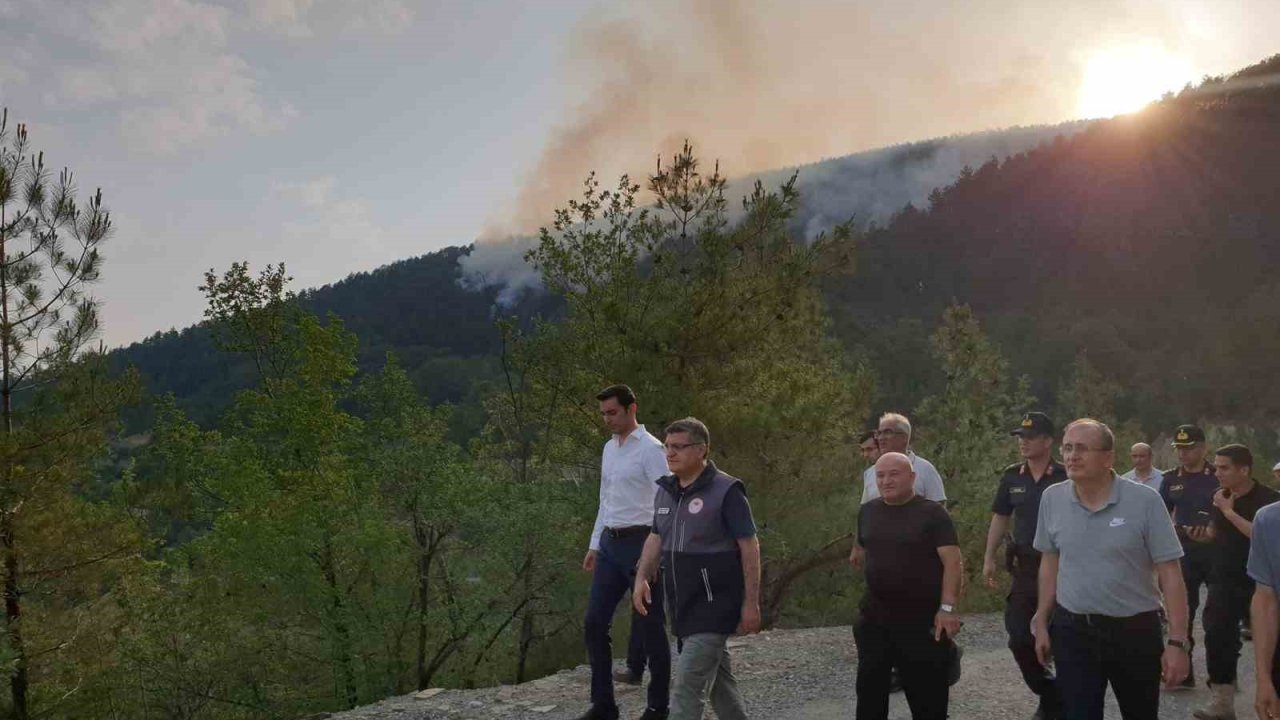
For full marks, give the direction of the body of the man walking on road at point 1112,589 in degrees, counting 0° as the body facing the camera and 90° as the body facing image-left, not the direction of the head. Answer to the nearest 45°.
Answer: approximately 45°

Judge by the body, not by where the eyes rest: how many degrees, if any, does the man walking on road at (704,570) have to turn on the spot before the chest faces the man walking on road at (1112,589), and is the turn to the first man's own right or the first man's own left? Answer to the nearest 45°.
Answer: approximately 135° to the first man's own left

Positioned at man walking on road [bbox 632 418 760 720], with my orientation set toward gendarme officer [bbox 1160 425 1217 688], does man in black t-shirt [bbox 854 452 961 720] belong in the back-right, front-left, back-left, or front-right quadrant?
front-right

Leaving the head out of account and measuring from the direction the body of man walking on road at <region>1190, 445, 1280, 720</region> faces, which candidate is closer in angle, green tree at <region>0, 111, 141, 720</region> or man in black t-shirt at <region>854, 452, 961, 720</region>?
the green tree

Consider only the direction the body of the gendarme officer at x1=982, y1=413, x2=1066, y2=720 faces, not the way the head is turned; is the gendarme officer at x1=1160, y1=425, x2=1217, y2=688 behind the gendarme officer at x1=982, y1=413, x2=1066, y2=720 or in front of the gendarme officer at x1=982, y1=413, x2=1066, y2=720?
behind

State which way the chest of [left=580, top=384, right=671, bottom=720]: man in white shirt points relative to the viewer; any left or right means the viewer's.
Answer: facing the viewer and to the left of the viewer

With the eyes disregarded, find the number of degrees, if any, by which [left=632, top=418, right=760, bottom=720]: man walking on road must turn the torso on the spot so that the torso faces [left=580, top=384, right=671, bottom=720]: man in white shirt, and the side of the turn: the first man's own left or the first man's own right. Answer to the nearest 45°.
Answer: approximately 135° to the first man's own right

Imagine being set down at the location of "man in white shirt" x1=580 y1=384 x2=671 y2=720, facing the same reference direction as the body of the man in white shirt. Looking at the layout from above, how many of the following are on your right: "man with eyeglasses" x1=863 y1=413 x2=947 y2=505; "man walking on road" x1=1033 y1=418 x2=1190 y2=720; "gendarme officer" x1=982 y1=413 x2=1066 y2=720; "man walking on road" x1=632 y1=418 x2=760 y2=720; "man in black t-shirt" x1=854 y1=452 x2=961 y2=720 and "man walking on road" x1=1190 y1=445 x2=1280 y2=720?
0

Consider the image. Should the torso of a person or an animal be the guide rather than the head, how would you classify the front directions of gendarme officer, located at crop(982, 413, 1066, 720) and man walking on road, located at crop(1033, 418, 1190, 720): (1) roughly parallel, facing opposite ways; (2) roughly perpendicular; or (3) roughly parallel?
roughly parallel

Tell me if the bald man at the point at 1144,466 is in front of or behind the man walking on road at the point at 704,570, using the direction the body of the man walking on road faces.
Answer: behind

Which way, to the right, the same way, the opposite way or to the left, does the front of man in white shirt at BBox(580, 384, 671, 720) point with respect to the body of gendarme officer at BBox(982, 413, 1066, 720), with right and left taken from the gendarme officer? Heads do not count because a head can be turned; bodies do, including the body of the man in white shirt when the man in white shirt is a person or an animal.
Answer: the same way

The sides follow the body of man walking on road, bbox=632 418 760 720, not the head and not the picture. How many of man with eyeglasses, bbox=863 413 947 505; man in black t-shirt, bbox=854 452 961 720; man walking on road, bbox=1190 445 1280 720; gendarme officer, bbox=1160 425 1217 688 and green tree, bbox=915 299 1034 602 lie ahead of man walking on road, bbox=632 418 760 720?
0

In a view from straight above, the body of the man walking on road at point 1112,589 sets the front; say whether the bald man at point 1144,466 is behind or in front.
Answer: behind

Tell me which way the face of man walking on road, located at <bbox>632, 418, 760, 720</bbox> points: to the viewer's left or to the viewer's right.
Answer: to the viewer's left

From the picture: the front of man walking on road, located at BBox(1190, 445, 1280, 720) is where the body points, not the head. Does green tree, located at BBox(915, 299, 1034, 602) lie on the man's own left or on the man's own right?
on the man's own right
